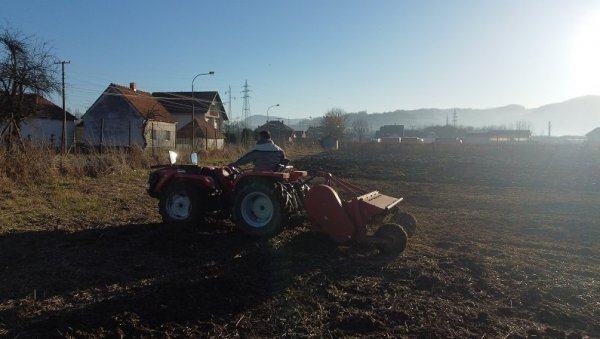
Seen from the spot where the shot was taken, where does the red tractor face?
facing away from the viewer and to the left of the viewer

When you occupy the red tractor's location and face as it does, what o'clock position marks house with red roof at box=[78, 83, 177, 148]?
The house with red roof is roughly at 1 o'clock from the red tractor.

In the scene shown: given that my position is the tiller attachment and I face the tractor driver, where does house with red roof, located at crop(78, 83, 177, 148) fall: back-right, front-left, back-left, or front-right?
front-right
